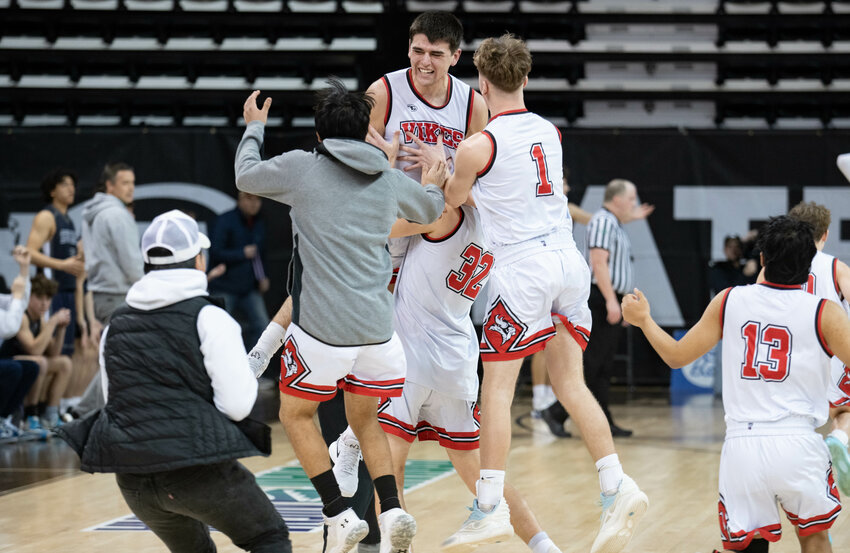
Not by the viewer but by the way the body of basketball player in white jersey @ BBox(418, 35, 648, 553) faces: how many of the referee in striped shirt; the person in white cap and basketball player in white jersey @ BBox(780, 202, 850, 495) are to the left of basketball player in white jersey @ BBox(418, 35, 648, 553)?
1

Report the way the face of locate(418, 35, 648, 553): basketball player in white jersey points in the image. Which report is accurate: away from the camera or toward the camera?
away from the camera

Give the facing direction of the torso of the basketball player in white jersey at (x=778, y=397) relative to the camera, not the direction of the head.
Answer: away from the camera

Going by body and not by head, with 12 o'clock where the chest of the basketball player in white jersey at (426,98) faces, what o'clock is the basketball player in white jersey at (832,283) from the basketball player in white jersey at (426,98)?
the basketball player in white jersey at (832,283) is roughly at 9 o'clock from the basketball player in white jersey at (426,98).

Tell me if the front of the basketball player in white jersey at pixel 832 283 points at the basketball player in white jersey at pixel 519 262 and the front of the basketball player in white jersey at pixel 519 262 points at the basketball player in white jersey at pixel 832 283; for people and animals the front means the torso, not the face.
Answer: no

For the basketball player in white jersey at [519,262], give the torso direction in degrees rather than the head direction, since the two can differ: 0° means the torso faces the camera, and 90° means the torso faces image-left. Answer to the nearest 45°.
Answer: approximately 135°

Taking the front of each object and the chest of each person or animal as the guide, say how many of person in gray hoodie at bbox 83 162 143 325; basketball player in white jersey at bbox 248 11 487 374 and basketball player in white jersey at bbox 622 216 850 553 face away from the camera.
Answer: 1

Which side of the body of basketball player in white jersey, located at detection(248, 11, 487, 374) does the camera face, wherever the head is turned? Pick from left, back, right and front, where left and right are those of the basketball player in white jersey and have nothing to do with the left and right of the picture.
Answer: front

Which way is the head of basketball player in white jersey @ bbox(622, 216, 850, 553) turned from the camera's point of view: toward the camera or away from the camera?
away from the camera

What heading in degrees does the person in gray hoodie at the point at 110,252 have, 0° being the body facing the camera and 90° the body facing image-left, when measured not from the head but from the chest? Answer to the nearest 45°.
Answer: approximately 270°
